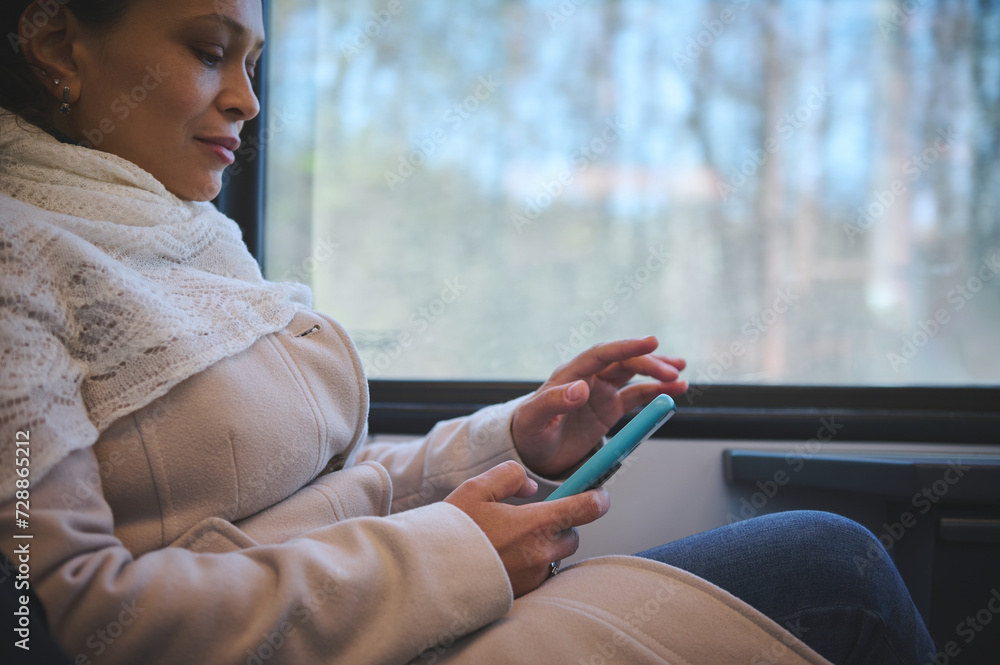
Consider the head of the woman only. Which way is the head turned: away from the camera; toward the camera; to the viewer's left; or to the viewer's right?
to the viewer's right

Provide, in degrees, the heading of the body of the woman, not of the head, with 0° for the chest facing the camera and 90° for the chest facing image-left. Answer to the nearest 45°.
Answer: approximately 270°
